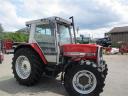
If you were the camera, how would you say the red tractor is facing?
facing the viewer and to the right of the viewer
